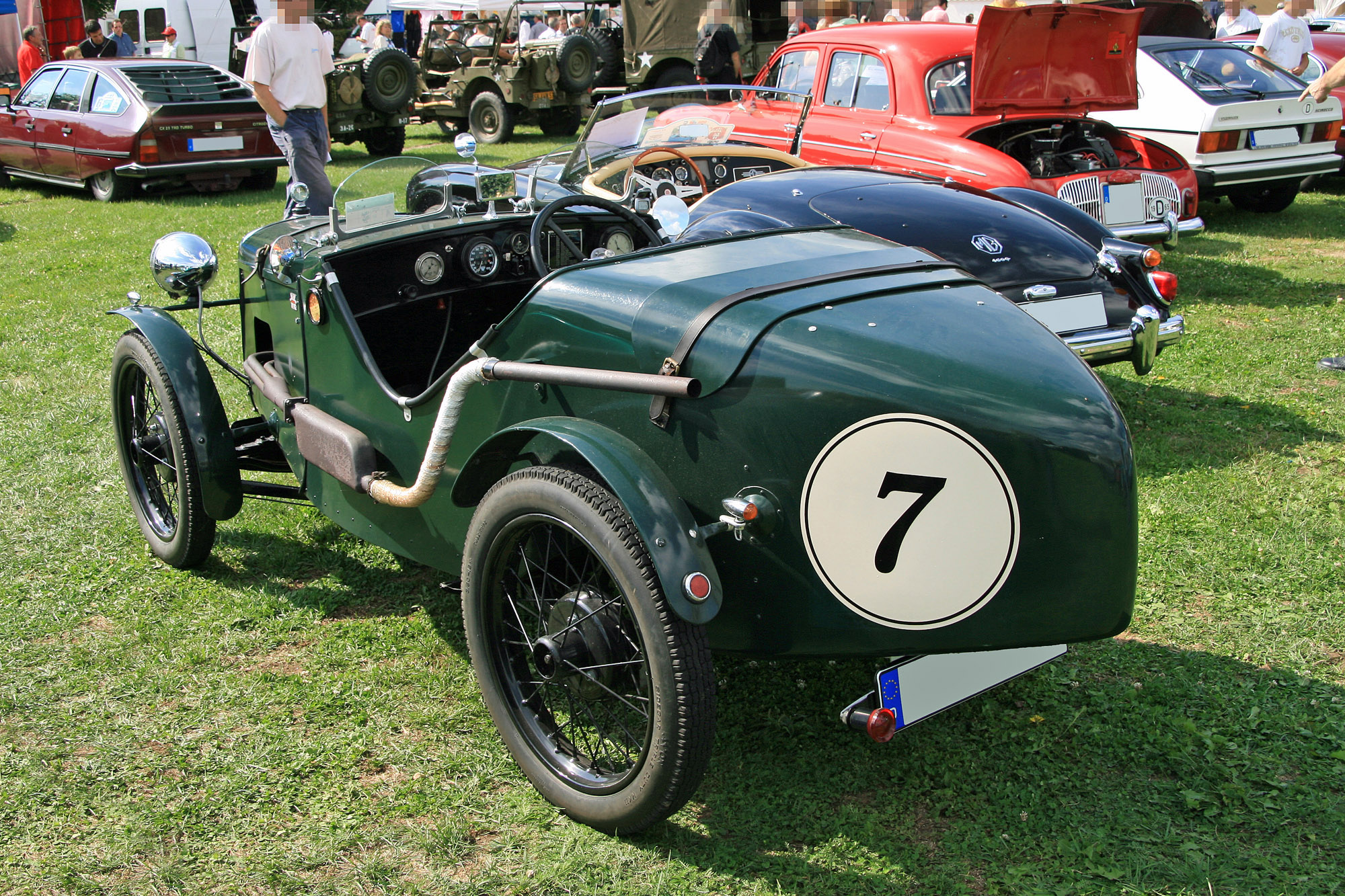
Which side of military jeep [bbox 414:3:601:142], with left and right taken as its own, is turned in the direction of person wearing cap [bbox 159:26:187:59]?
front

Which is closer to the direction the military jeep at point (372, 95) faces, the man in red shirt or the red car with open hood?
the man in red shirt

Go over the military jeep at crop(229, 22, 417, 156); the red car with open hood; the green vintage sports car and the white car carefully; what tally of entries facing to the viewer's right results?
0

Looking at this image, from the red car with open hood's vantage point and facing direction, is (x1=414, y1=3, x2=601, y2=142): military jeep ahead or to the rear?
ahead

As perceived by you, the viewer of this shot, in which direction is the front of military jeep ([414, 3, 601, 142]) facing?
facing away from the viewer and to the left of the viewer

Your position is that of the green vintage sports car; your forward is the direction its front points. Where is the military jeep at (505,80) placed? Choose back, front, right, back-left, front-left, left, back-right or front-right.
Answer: front-right

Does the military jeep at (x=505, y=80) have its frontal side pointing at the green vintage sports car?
no

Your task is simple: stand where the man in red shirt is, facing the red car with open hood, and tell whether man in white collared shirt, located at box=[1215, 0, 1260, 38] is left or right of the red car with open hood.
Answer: left

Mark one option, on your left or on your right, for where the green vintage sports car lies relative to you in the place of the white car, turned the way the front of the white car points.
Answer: on your left

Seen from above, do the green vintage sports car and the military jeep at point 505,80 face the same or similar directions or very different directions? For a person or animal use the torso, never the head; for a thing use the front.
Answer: same or similar directions

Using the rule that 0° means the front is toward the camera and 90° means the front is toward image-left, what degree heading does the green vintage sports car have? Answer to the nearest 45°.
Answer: approximately 135°

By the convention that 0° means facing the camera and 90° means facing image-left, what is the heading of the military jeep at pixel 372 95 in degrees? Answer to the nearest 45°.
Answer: approximately 135°

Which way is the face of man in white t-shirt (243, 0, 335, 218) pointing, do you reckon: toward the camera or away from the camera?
toward the camera
